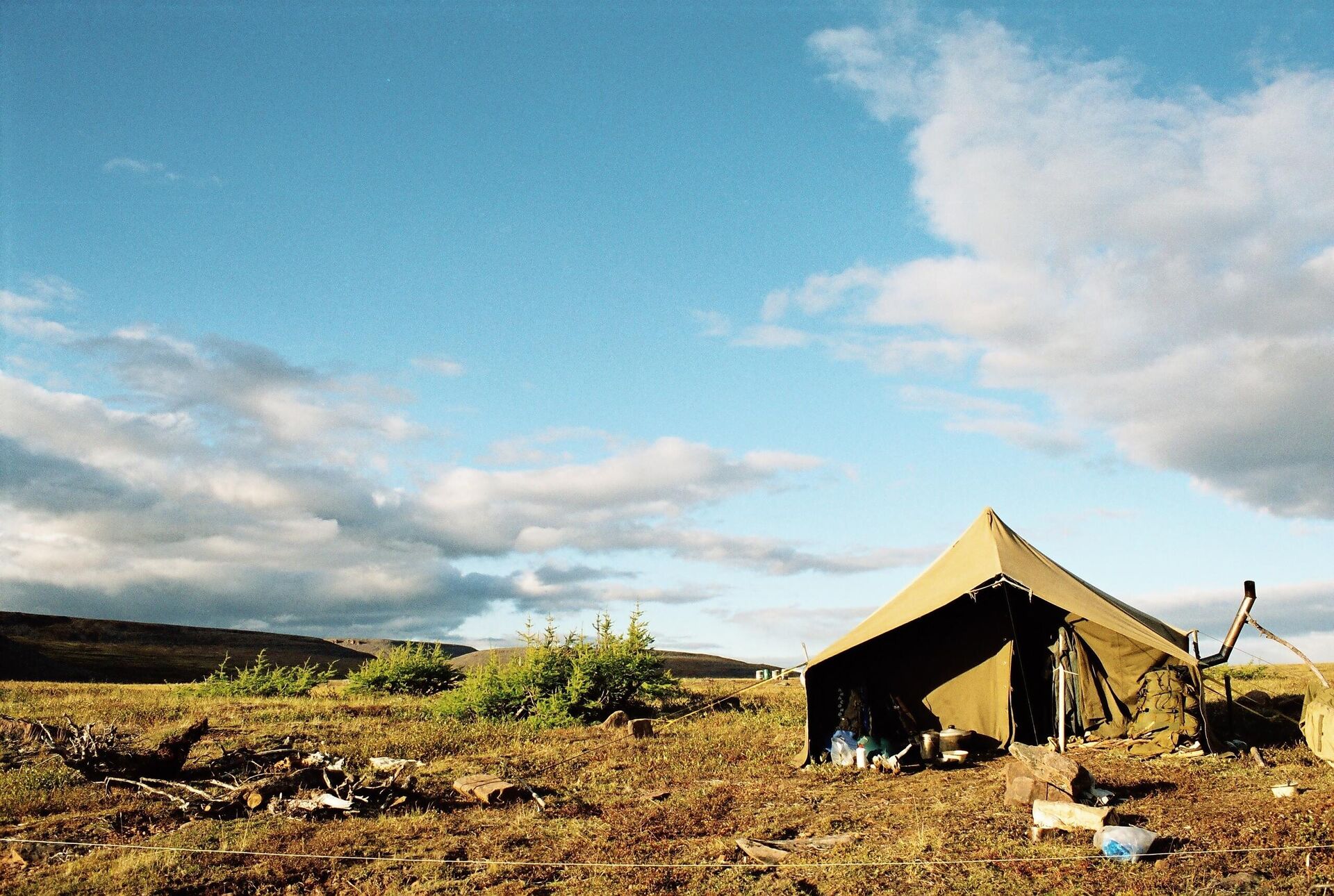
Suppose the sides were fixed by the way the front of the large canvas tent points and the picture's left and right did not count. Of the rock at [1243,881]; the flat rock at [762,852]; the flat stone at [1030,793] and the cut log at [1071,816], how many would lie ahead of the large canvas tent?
4

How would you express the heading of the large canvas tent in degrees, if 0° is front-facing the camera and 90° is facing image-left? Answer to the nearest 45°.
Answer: approximately 0°

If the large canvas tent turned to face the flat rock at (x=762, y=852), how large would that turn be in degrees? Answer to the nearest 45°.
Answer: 0° — it already faces it

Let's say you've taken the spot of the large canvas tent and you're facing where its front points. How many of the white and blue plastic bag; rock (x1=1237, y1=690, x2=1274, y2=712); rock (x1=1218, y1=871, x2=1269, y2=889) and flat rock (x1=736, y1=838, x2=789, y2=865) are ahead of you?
3

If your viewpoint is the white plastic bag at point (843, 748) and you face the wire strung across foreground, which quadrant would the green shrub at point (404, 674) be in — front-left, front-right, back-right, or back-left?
back-right

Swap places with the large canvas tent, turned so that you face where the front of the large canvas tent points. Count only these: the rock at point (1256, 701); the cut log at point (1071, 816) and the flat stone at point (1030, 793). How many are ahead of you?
2

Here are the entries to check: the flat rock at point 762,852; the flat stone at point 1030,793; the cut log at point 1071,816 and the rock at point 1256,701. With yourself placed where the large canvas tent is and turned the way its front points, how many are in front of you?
3

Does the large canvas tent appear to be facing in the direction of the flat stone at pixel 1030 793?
yes

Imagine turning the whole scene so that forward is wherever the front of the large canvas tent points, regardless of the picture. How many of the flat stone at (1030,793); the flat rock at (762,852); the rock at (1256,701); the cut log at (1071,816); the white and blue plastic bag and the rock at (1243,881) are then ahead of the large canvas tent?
5

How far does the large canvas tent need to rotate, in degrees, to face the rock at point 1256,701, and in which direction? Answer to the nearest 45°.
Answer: approximately 135° to its left

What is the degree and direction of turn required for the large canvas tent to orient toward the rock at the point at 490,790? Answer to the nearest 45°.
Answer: approximately 45° to its right

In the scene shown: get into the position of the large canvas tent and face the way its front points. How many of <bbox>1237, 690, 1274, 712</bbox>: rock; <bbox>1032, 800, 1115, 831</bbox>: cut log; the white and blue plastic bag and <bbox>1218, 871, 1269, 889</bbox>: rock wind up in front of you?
3
